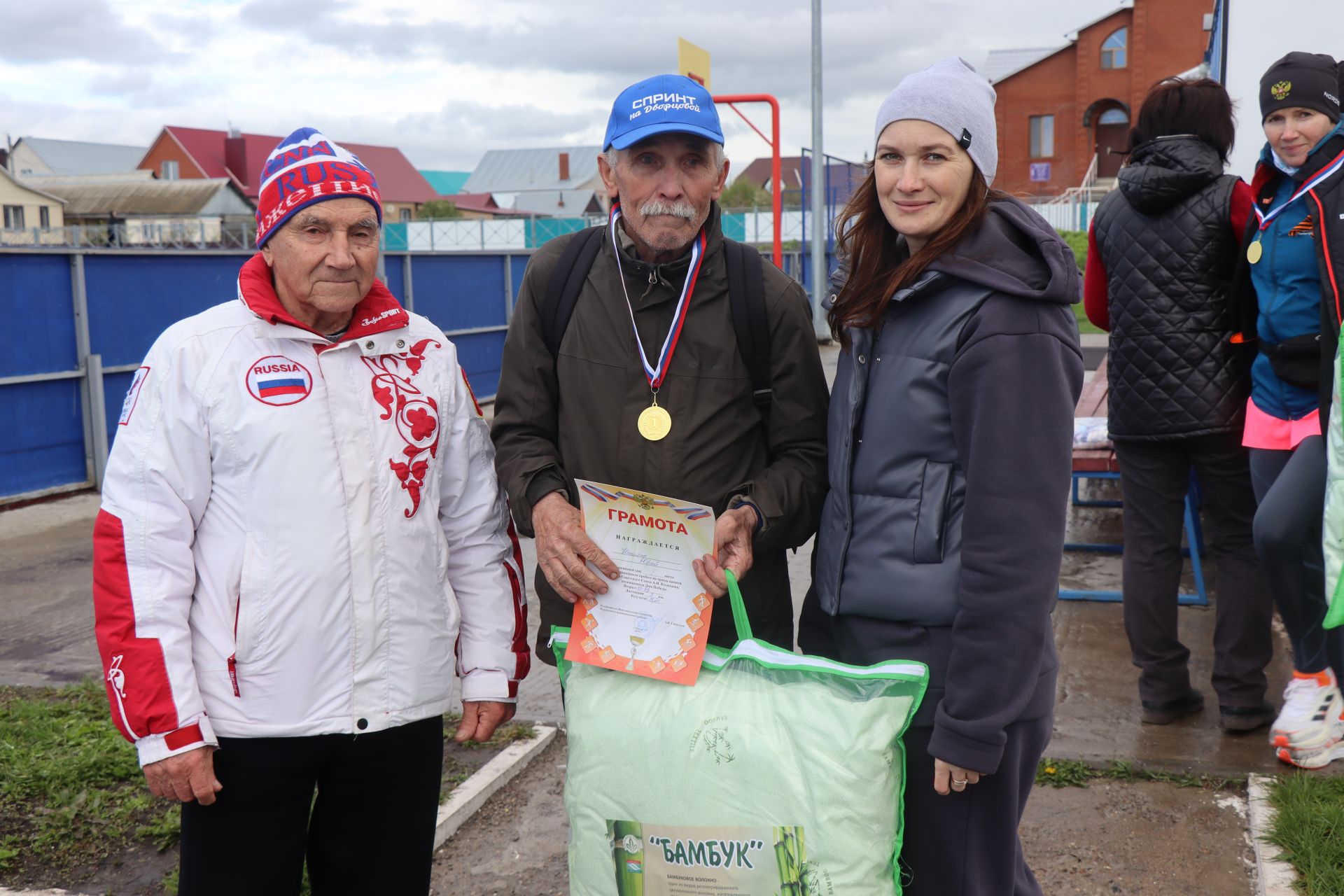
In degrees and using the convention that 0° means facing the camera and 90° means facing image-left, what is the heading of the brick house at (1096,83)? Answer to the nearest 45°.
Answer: approximately 0°

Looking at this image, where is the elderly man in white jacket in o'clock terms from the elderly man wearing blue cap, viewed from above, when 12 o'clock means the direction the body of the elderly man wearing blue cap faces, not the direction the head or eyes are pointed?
The elderly man in white jacket is roughly at 2 o'clock from the elderly man wearing blue cap.

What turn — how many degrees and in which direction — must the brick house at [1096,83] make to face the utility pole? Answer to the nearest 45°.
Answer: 0° — it already faces it

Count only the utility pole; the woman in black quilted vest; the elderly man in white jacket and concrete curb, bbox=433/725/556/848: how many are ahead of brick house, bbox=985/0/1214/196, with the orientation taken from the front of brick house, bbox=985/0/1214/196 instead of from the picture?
4

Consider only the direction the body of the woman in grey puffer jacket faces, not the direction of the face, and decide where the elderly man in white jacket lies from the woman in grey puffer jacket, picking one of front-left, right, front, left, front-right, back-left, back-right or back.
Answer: front-right

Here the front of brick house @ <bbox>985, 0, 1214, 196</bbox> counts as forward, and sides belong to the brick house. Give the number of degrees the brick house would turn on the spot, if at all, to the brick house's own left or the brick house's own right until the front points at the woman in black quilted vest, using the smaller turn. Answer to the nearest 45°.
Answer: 0° — it already faces them

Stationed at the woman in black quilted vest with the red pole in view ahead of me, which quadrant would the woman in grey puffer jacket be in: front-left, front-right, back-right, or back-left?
back-left

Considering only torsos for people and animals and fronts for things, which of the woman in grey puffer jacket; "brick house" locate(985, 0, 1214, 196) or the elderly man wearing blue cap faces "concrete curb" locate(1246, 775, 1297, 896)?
the brick house

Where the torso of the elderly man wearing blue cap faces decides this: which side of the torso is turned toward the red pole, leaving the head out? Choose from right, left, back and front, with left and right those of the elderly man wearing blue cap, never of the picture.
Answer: back

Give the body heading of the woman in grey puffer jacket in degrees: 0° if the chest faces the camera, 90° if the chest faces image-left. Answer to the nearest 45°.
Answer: approximately 45°

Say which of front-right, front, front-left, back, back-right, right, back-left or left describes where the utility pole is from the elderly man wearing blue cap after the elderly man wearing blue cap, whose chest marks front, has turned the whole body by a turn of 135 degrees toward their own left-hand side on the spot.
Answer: front-left
